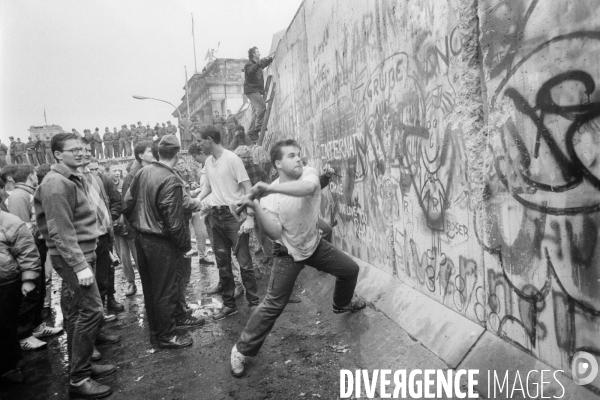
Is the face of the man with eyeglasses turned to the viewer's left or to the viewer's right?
to the viewer's right

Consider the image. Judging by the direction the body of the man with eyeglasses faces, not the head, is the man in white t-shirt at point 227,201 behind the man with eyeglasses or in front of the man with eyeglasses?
in front

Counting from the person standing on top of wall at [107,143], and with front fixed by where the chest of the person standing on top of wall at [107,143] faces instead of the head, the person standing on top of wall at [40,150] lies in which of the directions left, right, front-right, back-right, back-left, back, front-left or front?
back-right

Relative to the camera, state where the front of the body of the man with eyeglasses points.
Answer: to the viewer's right

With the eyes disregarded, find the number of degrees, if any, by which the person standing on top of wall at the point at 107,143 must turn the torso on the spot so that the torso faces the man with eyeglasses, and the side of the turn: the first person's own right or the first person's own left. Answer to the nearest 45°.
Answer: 0° — they already face them

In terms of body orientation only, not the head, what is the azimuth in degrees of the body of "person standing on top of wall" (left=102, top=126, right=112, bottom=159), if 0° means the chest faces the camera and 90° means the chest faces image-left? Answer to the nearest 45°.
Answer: approximately 0°

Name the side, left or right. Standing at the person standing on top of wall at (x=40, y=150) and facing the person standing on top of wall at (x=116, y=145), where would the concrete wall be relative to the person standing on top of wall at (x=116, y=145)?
right
